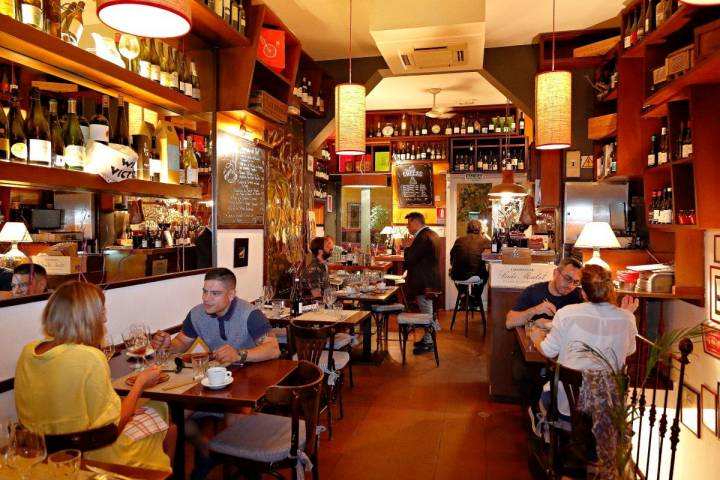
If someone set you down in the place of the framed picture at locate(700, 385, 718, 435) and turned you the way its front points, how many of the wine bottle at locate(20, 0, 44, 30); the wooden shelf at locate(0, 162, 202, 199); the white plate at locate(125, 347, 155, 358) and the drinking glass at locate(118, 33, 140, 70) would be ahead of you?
4

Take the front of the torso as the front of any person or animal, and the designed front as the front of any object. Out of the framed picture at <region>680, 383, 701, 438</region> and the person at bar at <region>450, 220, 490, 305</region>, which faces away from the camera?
the person at bar

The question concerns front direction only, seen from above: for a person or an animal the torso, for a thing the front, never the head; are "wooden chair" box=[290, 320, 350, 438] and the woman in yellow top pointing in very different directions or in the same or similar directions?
same or similar directions

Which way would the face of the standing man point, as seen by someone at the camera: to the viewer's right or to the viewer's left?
to the viewer's left

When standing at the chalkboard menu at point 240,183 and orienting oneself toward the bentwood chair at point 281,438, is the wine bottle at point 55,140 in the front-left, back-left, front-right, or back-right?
front-right

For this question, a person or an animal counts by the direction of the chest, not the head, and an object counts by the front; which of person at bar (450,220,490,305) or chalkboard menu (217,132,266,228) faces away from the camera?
the person at bar

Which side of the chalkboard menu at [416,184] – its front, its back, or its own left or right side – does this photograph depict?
front

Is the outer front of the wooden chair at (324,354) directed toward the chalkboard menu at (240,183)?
no

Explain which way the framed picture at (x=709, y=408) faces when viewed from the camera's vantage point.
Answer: facing the viewer and to the left of the viewer

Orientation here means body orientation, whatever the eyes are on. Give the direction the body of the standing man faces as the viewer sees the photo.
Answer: to the viewer's left

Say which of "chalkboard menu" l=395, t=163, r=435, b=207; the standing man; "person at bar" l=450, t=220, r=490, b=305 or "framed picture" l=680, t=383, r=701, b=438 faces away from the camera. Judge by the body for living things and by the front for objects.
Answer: the person at bar

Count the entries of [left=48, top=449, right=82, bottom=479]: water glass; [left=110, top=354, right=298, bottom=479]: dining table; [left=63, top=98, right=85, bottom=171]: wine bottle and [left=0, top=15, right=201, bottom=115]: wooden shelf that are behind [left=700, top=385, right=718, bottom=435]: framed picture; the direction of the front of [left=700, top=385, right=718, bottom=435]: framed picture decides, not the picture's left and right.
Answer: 0

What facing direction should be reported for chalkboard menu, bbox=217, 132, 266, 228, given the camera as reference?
facing the viewer and to the right of the viewer

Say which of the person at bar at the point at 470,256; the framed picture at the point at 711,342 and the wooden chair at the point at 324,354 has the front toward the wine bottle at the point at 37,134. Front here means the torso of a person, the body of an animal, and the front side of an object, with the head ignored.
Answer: the framed picture

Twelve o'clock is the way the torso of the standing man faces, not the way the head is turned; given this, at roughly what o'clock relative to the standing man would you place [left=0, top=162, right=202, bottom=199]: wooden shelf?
The wooden shelf is roughly at 10 o'clock from the standing man.

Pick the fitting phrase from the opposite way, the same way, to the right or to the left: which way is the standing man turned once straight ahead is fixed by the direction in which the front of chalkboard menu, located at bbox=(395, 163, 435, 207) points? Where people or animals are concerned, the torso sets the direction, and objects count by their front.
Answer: to the right

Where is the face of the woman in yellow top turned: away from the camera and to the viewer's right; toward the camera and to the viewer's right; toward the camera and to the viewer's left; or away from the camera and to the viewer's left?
away from the camera and to the viewer's right

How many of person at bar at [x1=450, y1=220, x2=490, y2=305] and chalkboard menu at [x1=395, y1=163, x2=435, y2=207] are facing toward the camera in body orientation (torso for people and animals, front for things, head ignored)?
1

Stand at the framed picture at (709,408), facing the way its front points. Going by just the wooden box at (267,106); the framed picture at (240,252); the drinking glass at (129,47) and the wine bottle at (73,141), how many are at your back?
0
